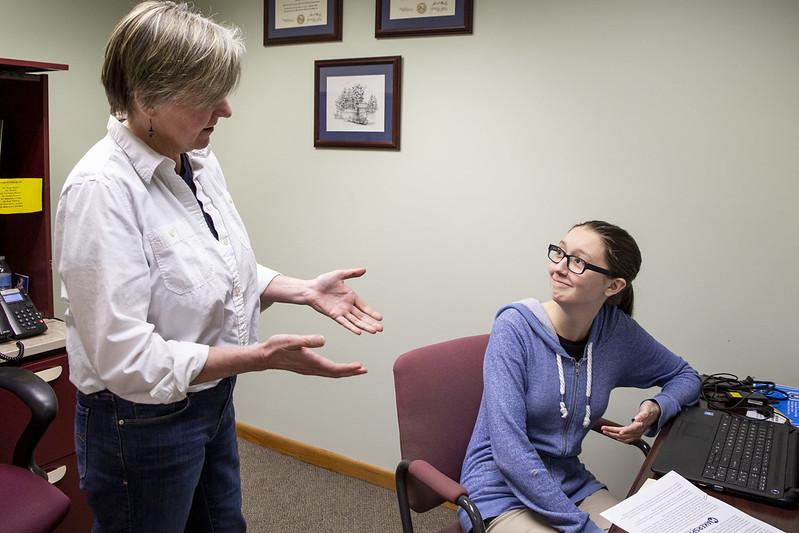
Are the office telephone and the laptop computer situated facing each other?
yes

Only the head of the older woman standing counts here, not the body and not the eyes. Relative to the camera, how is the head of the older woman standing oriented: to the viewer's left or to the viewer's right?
to the viewer's right

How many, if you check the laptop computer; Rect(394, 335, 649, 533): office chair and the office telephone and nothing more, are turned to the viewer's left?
1

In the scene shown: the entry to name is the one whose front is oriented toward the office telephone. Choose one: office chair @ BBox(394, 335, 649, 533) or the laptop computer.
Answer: the laptop computer

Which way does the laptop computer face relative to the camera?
to the viewer's left

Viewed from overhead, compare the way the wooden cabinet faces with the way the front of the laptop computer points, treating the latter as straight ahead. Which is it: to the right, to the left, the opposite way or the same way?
the opposite way

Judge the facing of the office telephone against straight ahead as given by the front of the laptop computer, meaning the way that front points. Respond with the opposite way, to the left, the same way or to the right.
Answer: the opposite way

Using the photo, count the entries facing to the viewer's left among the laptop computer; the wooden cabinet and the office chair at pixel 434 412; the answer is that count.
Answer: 1

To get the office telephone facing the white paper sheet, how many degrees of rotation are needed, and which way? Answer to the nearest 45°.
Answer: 0° — it already faces it
